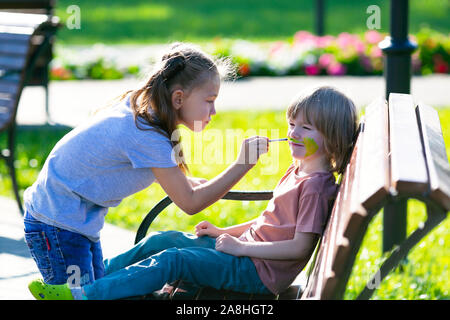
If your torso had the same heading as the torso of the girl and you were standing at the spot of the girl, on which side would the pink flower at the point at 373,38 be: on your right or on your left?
on your left

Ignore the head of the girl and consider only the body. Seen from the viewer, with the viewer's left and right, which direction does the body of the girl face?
facing to the right of the viewer

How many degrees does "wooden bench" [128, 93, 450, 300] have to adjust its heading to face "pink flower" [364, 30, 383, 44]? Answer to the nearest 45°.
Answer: approximately 90° to its right

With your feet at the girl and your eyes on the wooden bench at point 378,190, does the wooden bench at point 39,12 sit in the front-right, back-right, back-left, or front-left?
back-left

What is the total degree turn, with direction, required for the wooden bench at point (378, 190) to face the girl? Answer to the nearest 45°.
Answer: approximately 45° to its right

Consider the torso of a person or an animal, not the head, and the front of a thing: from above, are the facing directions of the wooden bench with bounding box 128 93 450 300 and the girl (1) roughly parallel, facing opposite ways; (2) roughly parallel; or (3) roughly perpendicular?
roughly parallel, facing opposite ways

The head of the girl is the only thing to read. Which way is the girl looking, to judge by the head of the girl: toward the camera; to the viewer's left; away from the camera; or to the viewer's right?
to the viewer's right

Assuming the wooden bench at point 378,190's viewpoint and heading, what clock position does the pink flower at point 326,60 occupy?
The pink flower is roughly at 3 o'clock from the wooden bench.

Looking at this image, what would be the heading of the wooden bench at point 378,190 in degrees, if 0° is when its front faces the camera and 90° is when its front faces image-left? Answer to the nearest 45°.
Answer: approximately 90°

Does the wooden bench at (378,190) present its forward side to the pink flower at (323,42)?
no
